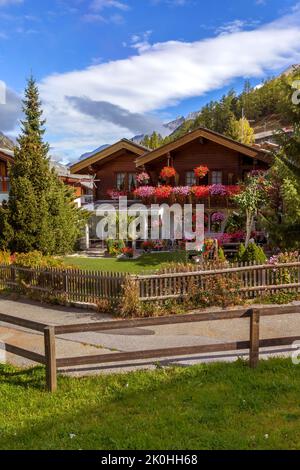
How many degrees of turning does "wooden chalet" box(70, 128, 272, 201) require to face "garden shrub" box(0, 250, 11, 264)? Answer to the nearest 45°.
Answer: approximately 45° to its right

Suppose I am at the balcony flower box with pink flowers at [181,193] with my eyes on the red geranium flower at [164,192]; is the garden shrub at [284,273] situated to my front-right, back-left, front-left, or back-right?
back-left

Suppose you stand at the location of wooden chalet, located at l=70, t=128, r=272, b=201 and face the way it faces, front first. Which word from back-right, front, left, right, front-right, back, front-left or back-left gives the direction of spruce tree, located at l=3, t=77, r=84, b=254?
front-right

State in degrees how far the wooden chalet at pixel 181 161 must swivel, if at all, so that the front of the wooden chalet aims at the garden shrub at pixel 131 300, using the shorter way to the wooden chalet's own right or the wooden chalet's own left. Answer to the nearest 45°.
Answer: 0° — it already faces it

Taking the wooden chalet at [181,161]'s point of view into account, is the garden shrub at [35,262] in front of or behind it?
in front

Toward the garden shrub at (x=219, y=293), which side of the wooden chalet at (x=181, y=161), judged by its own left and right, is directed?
front

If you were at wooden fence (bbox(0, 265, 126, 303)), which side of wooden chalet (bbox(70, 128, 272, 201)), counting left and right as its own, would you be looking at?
front

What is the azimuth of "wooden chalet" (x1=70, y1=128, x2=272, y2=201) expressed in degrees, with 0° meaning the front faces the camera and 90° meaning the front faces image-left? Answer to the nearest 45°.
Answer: approximately 0°
